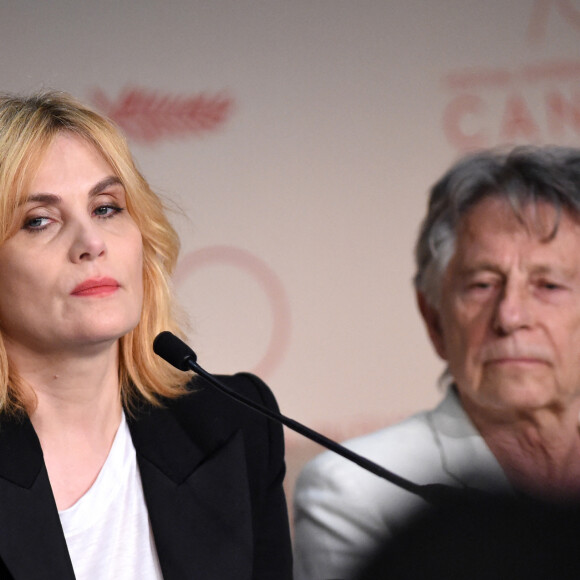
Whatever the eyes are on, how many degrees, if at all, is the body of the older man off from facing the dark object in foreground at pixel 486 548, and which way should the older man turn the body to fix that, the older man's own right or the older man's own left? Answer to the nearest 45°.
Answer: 0° — they already face it

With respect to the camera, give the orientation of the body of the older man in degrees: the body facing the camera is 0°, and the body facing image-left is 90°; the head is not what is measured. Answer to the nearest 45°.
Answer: approximately 0°
